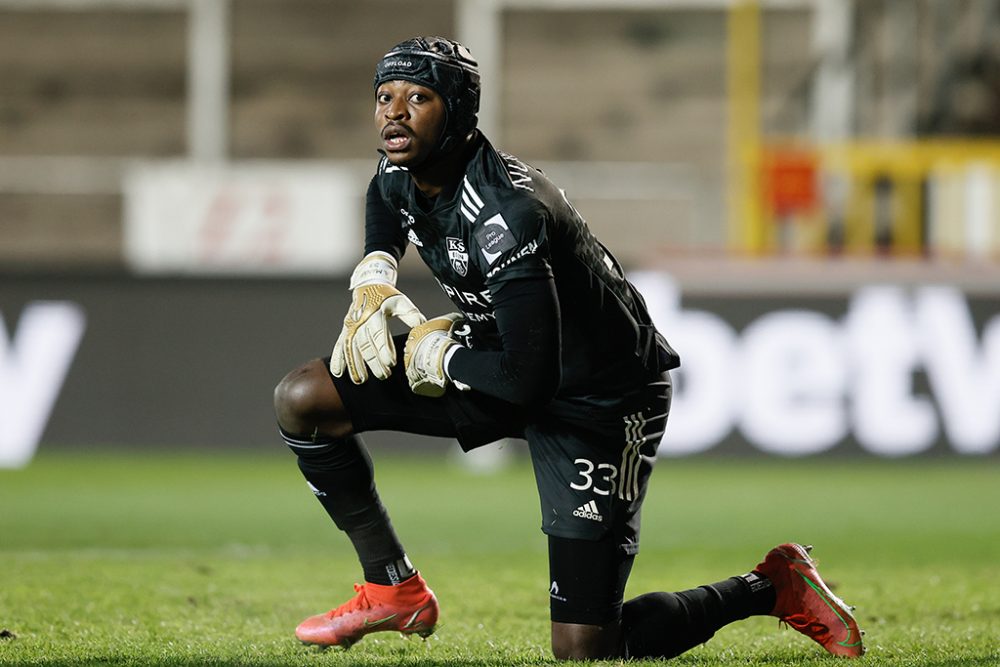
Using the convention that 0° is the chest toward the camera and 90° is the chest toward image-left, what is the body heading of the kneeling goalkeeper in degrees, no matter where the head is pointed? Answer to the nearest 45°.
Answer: approximately 45°

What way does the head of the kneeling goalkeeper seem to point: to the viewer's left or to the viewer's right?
to the viewer's left

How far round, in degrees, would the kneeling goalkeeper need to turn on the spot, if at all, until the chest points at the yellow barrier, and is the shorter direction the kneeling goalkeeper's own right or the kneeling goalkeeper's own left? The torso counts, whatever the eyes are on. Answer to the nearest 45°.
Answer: approximately 135° to the kneeling goalkeeper's own right
